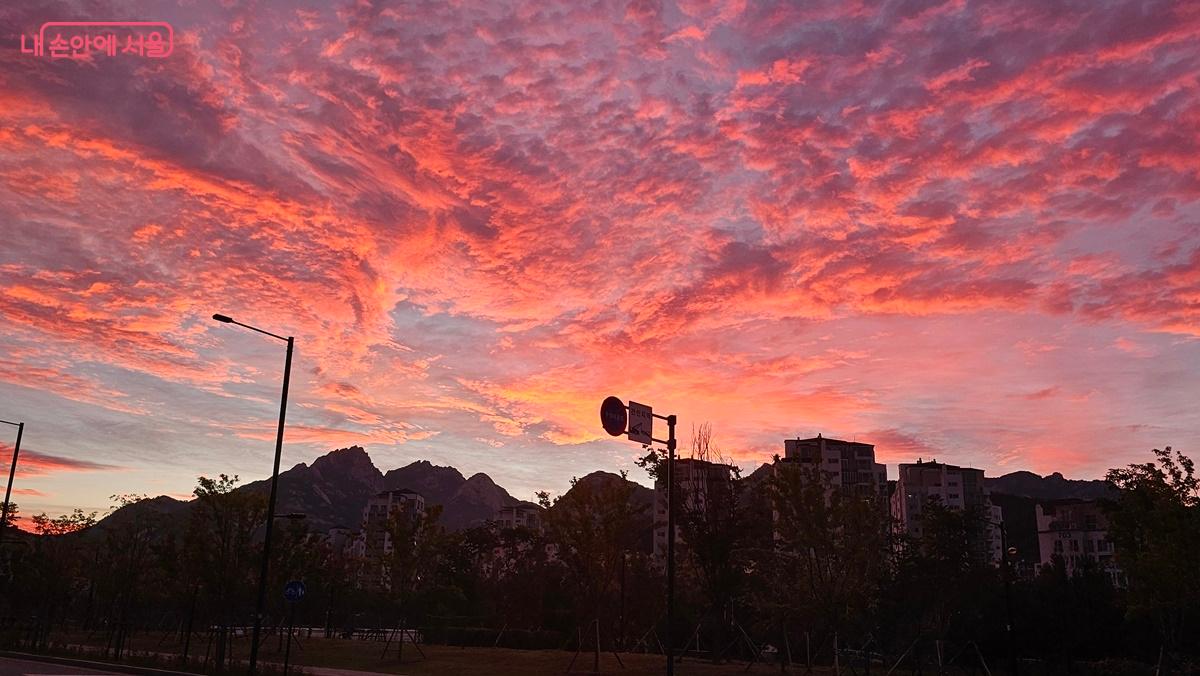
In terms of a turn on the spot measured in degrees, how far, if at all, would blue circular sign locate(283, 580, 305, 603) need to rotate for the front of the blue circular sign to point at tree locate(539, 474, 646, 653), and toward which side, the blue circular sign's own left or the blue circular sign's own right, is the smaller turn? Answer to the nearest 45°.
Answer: approximately 135° to the blue circular sign's own left

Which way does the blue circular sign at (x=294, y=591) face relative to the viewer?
toward the camera

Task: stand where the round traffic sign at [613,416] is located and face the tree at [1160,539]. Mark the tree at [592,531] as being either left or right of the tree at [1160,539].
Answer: left

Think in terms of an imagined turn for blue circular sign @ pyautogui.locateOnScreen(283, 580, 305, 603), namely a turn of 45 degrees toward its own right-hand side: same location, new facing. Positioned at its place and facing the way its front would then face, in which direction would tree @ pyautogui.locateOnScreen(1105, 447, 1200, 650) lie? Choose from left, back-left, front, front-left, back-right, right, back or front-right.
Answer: back-left

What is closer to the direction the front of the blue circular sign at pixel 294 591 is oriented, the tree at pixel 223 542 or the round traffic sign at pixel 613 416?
the round traffic sign

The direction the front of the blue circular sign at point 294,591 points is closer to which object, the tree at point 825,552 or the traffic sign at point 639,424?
the traffic sign

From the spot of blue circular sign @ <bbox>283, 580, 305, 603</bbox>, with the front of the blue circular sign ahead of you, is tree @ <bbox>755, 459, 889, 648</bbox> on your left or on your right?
on your left

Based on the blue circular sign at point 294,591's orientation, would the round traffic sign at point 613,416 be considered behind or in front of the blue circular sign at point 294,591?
in front

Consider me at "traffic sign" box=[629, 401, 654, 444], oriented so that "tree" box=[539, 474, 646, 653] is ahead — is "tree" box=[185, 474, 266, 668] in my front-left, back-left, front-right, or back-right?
front-left
